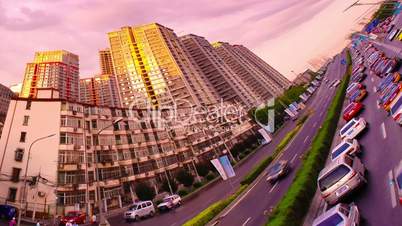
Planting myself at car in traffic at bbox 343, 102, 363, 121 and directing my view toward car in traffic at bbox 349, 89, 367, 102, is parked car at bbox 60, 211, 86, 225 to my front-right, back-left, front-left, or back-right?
back-left

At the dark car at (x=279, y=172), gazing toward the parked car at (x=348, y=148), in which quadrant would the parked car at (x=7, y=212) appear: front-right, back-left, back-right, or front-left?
back-right

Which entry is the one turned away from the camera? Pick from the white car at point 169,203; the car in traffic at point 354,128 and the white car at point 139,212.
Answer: the car in traffic
